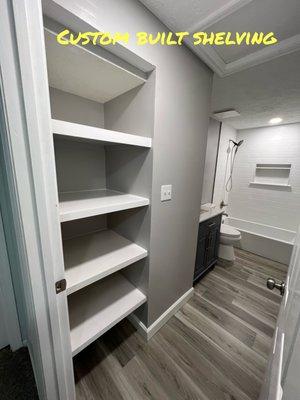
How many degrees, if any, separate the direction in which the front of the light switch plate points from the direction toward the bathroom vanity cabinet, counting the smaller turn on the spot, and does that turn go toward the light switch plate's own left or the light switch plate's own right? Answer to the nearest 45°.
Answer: approximately 90° to the light switch plate's own left

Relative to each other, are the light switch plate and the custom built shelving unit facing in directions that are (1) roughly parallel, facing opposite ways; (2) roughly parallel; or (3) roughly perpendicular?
roughly parallel

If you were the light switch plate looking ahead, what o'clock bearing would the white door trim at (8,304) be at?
The white door trim is roughly at 4 o'clock from the light switch plate.

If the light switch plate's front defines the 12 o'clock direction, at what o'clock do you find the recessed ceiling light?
The recessed ceiling light is roughly at 9 o'clock from the light switch plate.

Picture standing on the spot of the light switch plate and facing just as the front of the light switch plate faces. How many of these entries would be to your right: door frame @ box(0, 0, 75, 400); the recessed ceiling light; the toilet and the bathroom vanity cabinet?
1

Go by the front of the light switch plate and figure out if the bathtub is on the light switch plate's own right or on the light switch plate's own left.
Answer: on the light switch plate's own left

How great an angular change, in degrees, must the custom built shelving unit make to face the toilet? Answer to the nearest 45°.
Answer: approximately 45° to its left

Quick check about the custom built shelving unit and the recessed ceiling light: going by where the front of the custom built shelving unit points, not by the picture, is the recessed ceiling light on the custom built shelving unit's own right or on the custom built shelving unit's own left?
on the custom built shelving unit's own left

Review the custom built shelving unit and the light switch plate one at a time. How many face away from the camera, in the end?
0

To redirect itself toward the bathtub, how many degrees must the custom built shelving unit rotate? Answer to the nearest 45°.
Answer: approximately 45° to its left

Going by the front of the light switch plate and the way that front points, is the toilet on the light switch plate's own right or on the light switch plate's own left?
on the light switch plate's own left

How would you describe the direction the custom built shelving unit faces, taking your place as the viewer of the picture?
facing the viewer and to the right of the viewer

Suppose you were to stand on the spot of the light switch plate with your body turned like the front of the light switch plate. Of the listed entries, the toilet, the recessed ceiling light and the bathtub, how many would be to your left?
3
